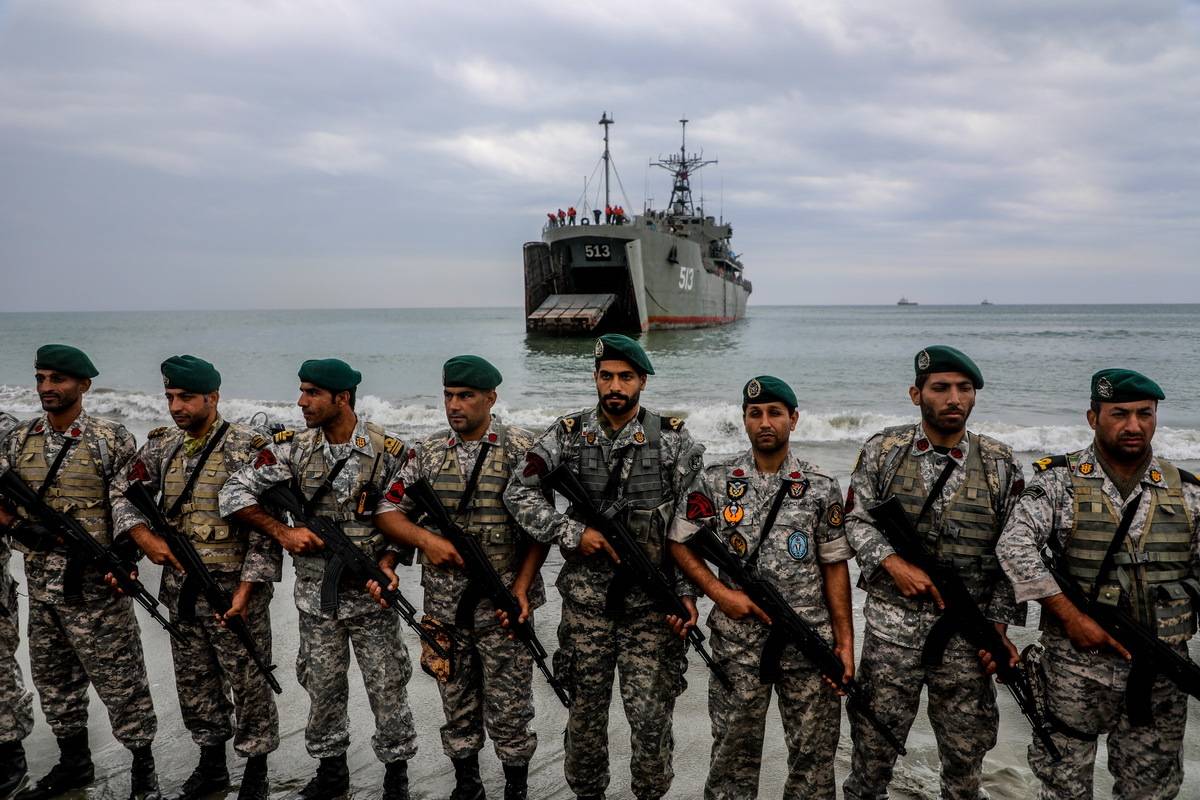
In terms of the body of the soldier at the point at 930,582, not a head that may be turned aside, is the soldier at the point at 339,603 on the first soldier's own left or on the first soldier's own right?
on the first soldier's own right

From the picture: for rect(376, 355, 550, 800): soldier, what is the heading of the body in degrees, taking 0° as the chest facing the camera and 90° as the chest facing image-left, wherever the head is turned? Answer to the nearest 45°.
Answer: approximately 0°

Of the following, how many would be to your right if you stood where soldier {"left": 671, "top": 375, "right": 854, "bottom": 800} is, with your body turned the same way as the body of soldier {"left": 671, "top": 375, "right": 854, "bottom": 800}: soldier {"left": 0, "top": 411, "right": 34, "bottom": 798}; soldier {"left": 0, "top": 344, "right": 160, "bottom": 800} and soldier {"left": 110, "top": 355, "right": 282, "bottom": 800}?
3

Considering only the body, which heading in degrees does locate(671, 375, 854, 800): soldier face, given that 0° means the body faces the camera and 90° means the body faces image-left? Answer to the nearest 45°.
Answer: approximately 0°

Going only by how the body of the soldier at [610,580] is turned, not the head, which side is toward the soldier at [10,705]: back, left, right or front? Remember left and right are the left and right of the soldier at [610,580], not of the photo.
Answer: right
